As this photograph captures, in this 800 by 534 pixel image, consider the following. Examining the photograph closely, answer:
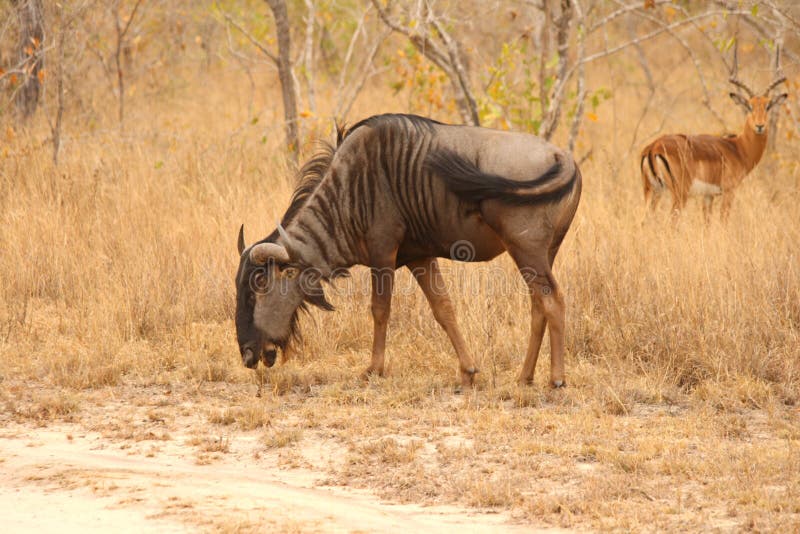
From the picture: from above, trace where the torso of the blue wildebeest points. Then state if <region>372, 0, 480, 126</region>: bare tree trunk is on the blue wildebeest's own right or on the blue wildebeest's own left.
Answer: on the blue wildebeest's own right

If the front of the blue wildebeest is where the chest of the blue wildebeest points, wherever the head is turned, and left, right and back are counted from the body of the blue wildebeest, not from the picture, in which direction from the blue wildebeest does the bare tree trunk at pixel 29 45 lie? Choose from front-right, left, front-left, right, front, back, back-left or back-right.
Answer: front-right

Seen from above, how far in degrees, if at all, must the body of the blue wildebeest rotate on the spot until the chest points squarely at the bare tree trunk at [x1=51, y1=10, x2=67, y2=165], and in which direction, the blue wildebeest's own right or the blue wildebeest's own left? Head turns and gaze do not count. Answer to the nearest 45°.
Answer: approximately 45° to the blue wildebeest's own right

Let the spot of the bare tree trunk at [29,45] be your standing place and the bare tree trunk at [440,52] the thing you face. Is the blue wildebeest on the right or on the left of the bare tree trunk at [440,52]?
right

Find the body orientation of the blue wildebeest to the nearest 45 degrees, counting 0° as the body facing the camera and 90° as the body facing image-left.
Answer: approximately 90°

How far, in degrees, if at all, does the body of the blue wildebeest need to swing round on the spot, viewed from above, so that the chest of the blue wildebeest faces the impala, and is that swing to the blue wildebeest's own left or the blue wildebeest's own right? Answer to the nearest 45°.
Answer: approximately 135° to the blue wildebeest's own right
